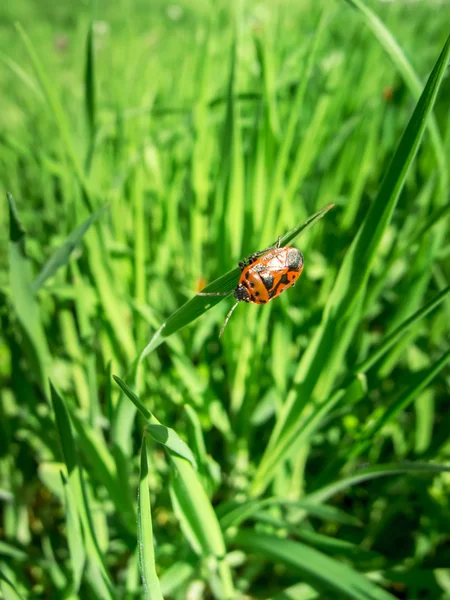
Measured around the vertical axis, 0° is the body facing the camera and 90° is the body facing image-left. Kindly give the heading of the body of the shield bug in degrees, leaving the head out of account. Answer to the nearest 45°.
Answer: approximately 45°
